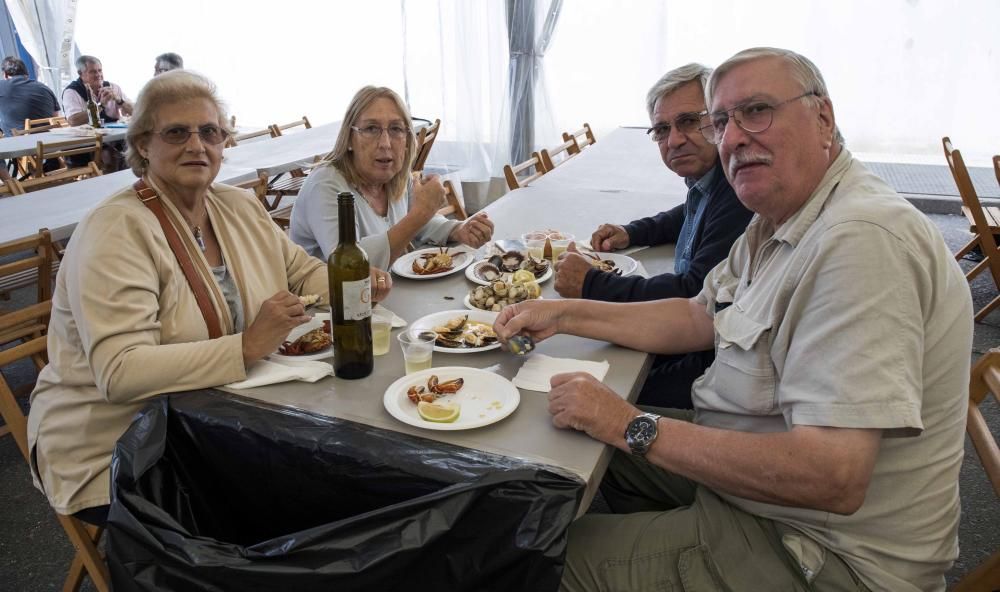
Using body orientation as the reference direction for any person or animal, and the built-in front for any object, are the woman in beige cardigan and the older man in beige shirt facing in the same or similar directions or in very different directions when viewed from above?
very different directions

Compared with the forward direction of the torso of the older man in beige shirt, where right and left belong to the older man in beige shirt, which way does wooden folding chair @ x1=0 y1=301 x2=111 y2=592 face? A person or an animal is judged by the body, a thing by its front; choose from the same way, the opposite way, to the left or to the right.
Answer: the opposite way

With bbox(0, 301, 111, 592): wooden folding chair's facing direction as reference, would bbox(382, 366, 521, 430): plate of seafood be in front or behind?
in front

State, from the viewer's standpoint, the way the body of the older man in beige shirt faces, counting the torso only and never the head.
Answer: to the viewer's left

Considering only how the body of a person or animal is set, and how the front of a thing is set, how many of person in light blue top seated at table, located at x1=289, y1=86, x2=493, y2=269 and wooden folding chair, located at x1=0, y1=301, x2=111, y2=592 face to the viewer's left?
0

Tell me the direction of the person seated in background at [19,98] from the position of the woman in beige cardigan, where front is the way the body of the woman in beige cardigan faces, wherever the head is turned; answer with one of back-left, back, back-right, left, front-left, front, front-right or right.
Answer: back-left

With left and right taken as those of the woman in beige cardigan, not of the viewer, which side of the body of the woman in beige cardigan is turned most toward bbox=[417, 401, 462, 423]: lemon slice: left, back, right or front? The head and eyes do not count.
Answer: front

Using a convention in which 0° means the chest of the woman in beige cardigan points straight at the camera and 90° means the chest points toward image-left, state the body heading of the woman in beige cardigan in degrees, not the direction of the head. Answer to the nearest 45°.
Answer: approximately 315°

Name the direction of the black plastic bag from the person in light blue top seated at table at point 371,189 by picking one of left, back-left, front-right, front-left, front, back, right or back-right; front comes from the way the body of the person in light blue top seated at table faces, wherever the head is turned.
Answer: front-right

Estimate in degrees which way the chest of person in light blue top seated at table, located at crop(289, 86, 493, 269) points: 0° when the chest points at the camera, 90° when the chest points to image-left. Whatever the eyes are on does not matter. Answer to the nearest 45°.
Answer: approximately 315°

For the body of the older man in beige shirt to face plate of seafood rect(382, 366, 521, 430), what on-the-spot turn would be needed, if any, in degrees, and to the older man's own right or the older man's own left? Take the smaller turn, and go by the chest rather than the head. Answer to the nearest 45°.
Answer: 0° — they already face it
